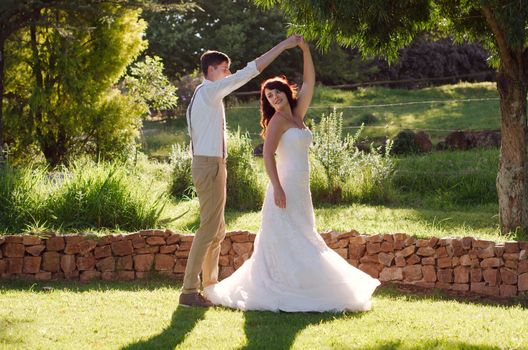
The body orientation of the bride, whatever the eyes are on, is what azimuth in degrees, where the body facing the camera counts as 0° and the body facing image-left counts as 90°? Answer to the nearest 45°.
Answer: approximately 315°

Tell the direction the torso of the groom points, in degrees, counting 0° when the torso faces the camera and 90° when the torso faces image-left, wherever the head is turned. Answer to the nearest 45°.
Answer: approximately 270°

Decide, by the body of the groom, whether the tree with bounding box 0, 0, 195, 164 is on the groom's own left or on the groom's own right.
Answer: on the groom's own left

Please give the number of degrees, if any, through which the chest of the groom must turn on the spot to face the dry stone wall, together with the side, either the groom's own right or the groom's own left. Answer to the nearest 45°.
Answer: approximately 90° to the groom's own left

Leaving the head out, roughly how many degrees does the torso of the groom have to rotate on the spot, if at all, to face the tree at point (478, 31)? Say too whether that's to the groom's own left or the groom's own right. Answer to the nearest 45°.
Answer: approximately 45° to the groom's own left

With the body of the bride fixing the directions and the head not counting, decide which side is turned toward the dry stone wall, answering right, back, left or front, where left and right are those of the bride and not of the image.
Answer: back
